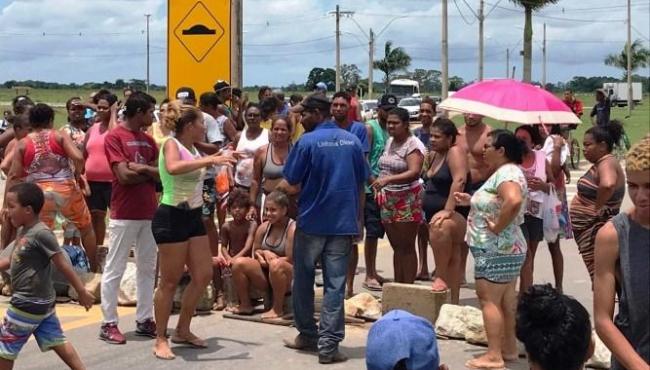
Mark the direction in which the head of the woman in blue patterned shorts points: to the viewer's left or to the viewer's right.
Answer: to the viewer's left

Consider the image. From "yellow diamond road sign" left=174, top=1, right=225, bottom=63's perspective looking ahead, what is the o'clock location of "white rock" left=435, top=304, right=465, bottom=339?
The white rock is roughly at 11 o'clock from the yellow diamond road sign.

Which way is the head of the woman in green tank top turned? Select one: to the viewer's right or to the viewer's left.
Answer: to the viewer's right

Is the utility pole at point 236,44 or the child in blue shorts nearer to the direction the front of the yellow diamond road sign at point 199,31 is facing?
the child in blue shorts

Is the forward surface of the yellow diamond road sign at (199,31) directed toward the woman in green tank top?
yes

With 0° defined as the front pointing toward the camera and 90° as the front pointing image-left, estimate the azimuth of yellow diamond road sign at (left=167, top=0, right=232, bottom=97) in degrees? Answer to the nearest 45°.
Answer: approximately 0°

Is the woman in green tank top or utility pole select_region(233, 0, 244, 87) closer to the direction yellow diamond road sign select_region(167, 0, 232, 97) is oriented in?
the woman in green tank top
